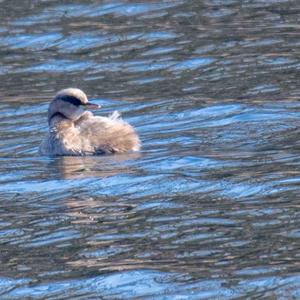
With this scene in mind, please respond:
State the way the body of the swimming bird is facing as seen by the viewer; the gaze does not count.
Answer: to the viewer's left
